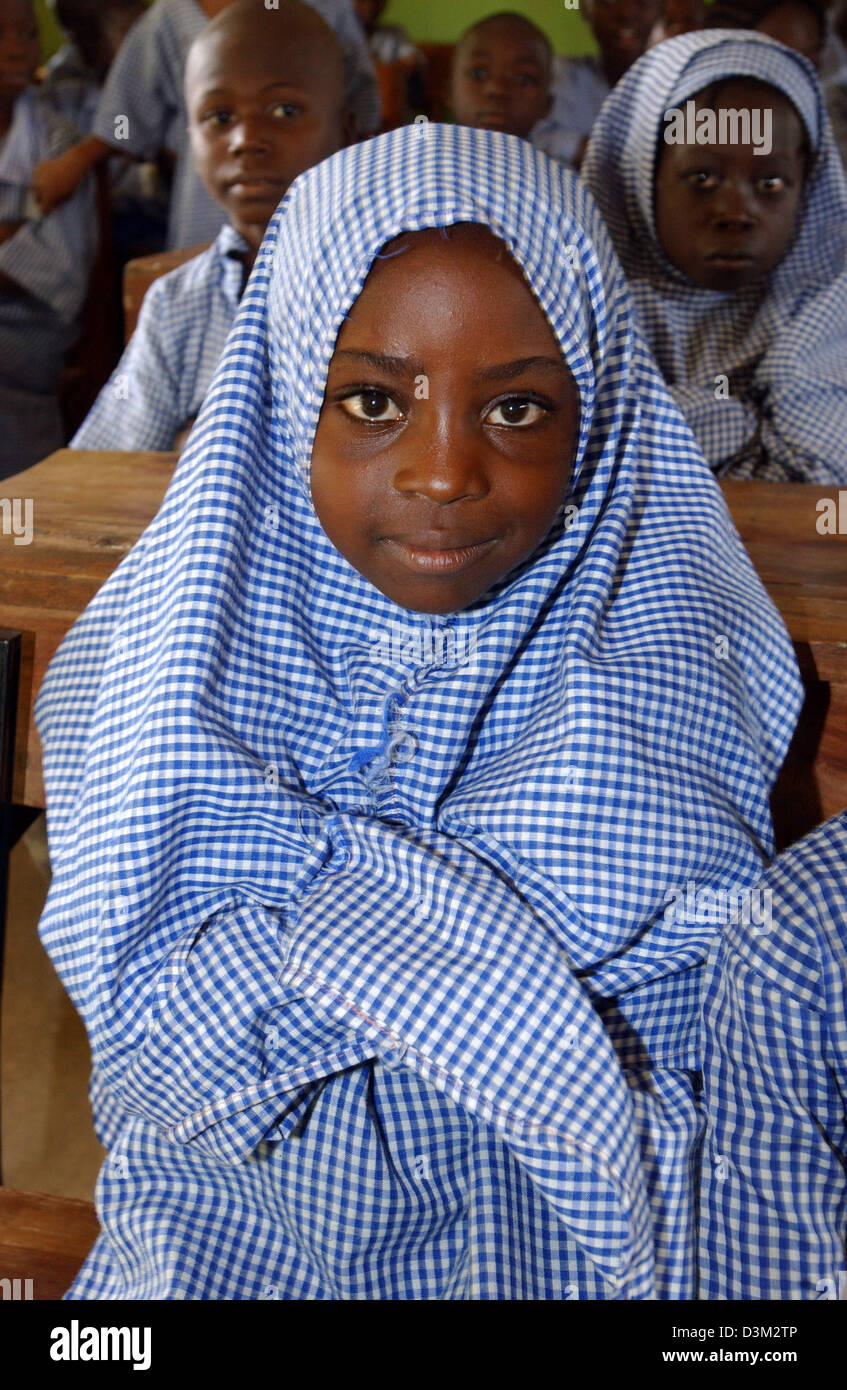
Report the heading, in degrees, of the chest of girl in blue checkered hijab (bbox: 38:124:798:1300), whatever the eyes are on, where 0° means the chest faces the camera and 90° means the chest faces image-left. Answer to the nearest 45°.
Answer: approximately 0°

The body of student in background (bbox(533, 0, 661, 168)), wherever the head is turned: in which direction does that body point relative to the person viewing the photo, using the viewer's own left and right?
facing the viewer

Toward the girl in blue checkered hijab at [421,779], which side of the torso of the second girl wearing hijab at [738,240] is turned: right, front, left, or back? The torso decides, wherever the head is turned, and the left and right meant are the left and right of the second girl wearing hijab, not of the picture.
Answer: front

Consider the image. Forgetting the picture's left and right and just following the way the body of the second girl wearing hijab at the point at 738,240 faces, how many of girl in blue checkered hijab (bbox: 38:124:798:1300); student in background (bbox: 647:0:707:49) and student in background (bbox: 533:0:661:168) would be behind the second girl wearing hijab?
2

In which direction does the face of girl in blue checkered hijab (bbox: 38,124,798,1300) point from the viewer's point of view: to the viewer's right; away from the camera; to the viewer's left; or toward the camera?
toward the camera

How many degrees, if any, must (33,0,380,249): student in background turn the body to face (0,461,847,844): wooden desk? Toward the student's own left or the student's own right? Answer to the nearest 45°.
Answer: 0° — they already face it

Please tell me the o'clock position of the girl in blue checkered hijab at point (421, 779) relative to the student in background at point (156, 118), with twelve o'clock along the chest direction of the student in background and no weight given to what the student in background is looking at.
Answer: The girl in blue checkered hijab is roughly at 12 o'clock from the student in background.

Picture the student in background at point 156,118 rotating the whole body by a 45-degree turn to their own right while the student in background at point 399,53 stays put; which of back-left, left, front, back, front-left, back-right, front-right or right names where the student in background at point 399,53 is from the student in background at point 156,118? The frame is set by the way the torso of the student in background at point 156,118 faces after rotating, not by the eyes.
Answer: back

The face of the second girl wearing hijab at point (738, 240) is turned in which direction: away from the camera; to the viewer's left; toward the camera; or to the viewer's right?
toward the camera

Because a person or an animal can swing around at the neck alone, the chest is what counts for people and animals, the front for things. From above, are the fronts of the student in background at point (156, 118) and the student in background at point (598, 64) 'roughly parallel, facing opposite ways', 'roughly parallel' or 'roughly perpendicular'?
roughly parallel

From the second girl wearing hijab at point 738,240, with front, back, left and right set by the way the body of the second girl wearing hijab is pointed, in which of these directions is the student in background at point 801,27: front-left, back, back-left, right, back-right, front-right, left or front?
back

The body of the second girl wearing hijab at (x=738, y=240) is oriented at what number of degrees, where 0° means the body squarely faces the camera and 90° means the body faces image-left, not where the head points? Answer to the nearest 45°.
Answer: approximately 0°
